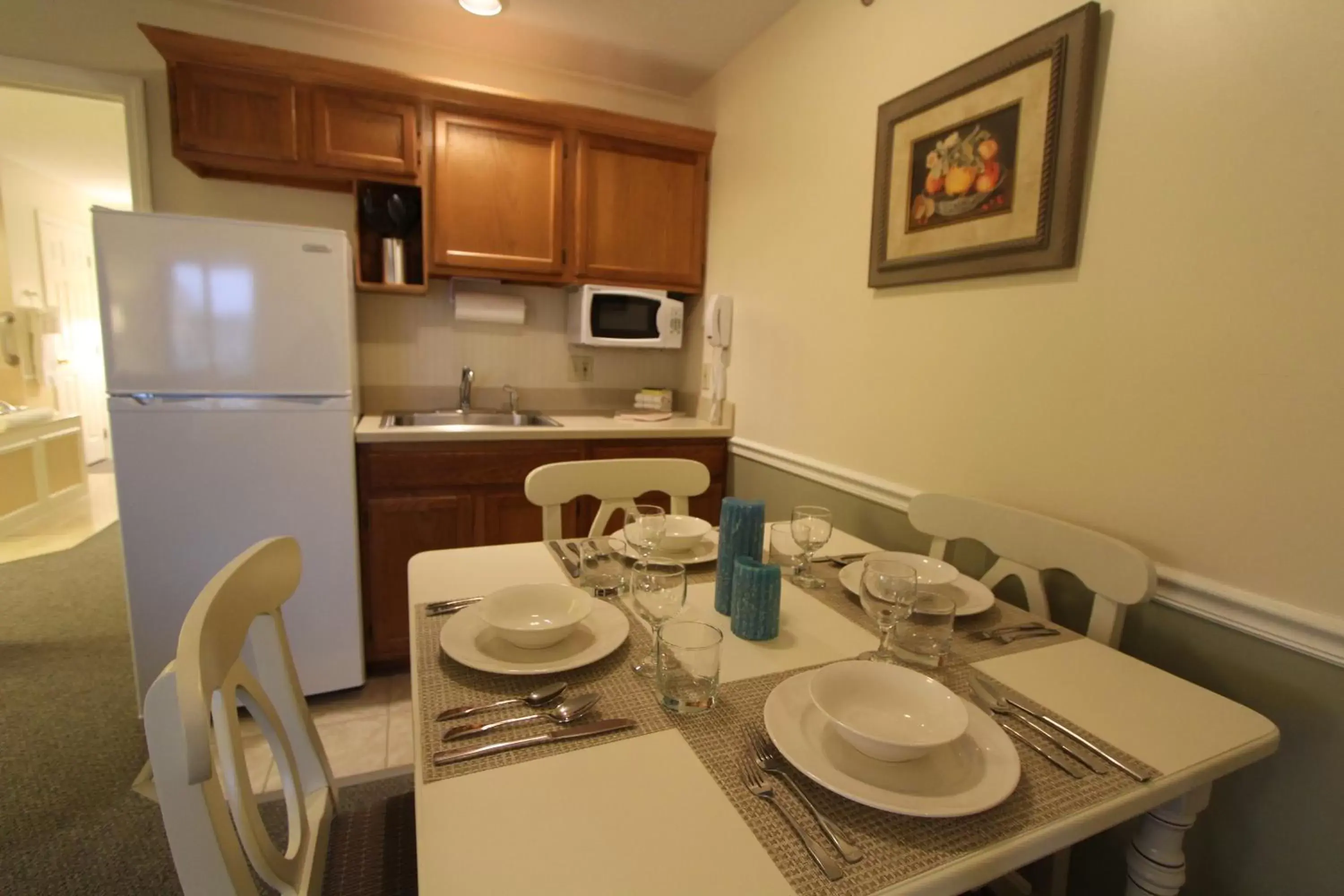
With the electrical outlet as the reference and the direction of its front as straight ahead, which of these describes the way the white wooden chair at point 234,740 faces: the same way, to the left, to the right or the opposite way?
to the left

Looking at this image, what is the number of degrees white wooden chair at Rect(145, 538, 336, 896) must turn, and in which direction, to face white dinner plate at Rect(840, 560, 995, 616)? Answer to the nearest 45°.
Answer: approximately 45° to its left

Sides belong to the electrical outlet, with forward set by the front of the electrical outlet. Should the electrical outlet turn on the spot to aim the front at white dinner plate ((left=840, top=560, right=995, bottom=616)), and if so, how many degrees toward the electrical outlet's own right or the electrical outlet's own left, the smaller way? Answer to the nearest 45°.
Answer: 0° — it already faces it

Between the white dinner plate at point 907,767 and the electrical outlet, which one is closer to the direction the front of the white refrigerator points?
the white dinner plate

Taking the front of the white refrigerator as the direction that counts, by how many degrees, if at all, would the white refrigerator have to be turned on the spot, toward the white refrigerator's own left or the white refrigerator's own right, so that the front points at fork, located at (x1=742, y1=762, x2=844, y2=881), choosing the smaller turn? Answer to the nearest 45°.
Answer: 0° — it already faces it

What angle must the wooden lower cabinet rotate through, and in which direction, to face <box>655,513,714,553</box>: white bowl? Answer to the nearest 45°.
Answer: approximately 45° to its left
